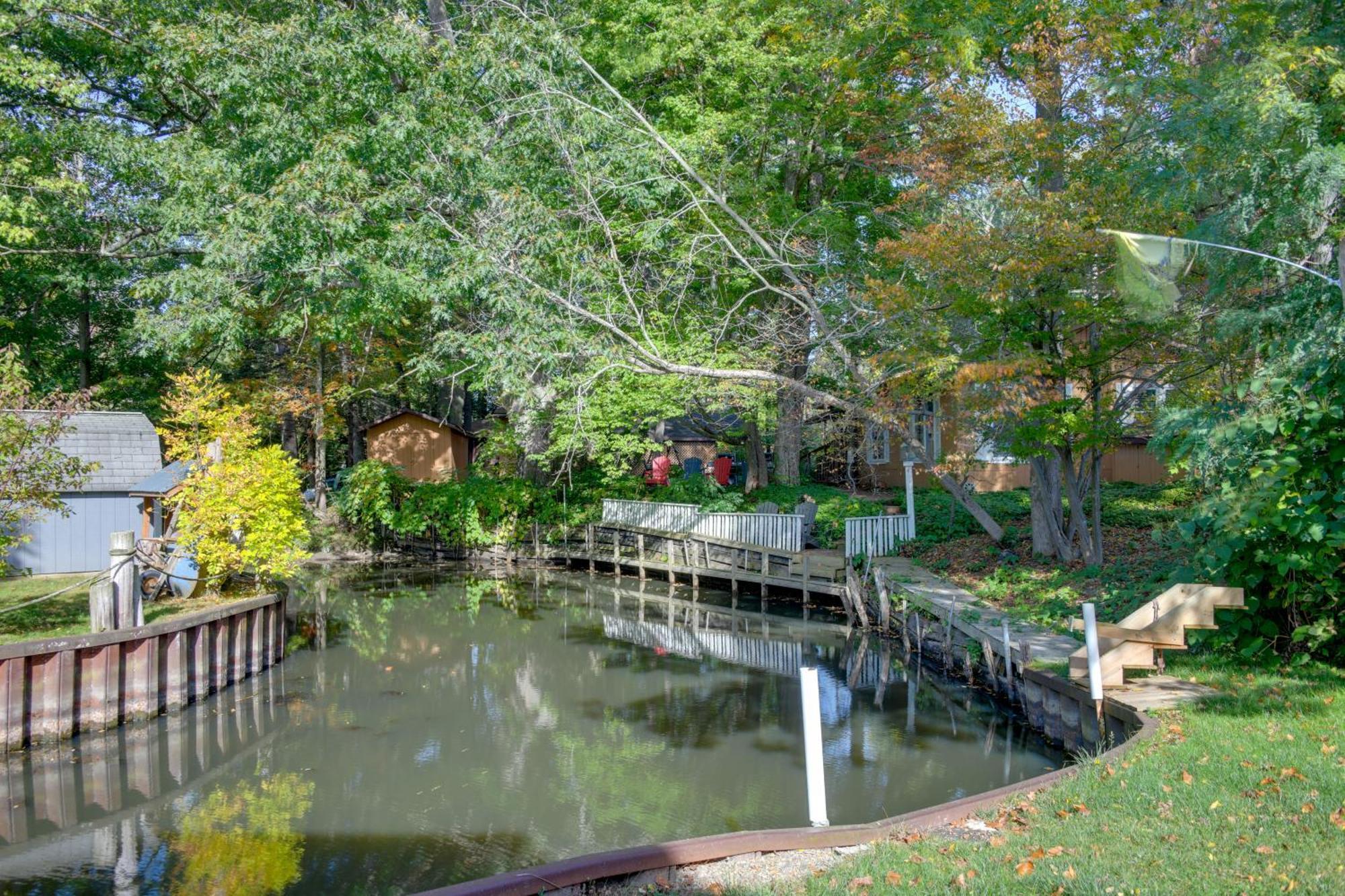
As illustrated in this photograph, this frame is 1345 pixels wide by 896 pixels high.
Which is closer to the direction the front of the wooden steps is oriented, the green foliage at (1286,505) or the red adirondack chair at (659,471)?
the red adirondack chair

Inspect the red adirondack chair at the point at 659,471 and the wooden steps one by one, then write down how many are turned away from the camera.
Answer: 0

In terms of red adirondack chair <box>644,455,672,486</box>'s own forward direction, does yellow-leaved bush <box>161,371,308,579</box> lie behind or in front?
in front

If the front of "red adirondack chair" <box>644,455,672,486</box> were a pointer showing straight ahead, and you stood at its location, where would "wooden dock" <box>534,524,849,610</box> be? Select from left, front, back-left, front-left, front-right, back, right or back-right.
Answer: front-left

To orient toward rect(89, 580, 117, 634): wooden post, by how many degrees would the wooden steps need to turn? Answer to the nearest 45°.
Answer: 0° — it already faces it

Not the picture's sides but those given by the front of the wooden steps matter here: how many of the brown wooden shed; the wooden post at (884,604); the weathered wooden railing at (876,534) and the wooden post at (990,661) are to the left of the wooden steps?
0

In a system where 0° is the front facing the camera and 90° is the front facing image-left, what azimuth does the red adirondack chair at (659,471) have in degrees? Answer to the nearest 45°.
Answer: approximately 45°

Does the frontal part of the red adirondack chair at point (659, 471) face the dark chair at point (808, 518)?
no

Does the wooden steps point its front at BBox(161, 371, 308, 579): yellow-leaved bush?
yes

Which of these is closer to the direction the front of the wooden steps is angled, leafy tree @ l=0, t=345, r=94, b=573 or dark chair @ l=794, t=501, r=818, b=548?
the leafy tree

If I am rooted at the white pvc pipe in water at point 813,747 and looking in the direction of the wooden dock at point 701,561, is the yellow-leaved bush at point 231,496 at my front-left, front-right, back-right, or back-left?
front-left

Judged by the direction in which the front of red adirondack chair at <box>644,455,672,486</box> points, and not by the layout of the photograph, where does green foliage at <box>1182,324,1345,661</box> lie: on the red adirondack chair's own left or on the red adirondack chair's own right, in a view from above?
on the red adirondack chair's own left

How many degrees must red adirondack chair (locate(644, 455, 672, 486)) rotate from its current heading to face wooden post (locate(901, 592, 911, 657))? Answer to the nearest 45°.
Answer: approximately 45° to its left

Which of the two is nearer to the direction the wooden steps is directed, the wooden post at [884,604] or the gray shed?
the gray shed

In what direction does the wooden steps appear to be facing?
to the viewer's left

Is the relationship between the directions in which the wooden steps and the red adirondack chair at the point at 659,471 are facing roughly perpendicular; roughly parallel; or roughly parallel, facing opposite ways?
roughly perpendicular

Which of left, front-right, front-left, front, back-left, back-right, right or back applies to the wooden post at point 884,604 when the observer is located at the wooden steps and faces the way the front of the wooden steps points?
front-right

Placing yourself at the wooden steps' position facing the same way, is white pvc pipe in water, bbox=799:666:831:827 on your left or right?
on your left
